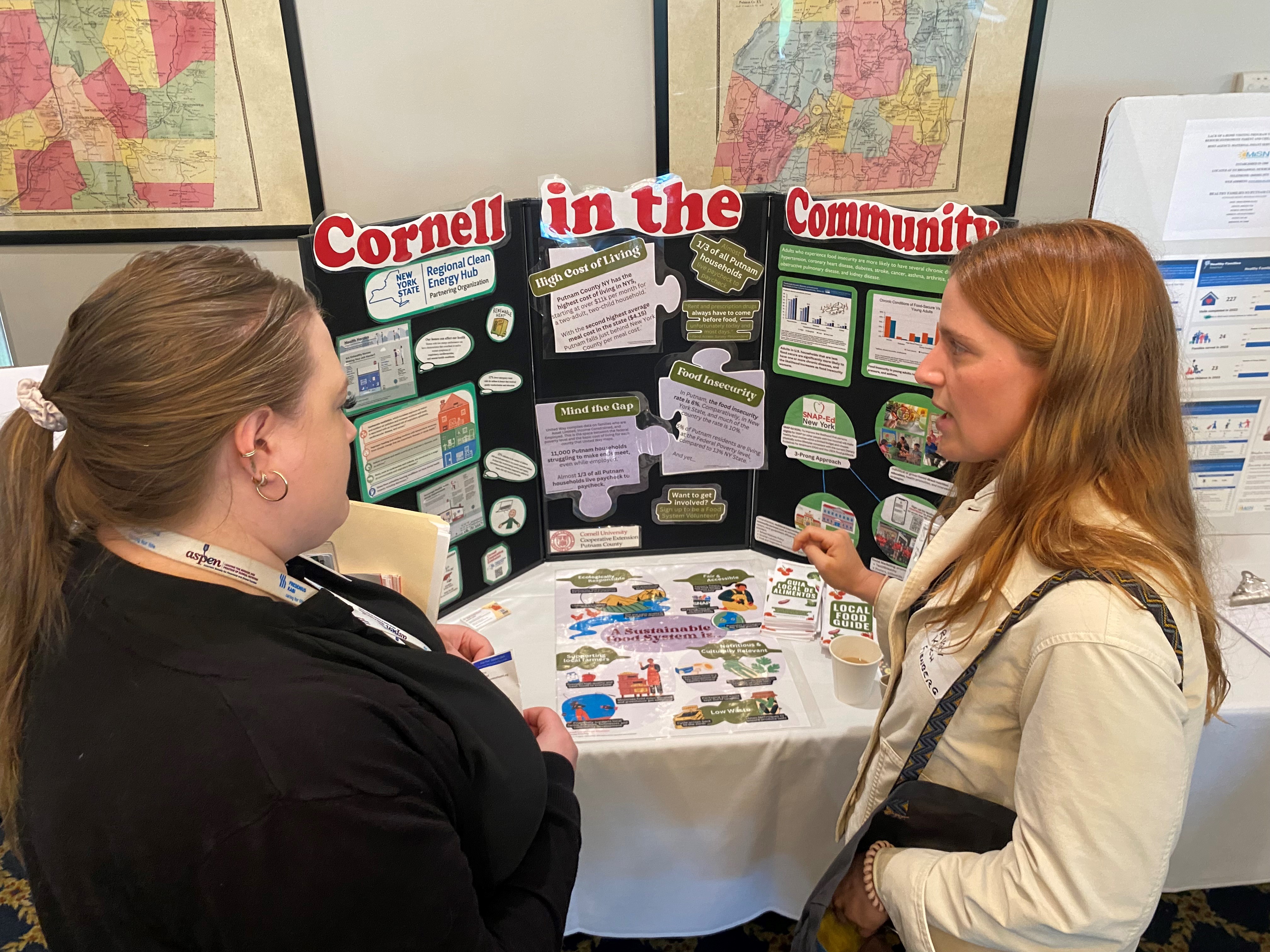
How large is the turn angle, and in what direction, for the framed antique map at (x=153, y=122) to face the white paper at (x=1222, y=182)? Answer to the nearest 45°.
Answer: approximately 45° to its left

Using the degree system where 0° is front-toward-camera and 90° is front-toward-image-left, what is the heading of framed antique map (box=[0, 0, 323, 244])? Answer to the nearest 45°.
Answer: approximately 0°

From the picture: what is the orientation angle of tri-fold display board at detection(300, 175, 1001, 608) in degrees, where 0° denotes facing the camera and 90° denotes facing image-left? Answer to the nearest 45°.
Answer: approximately 0°

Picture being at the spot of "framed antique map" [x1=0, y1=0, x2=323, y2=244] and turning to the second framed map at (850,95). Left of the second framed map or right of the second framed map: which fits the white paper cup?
right

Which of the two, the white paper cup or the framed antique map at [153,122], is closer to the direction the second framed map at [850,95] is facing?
the white paper cup
